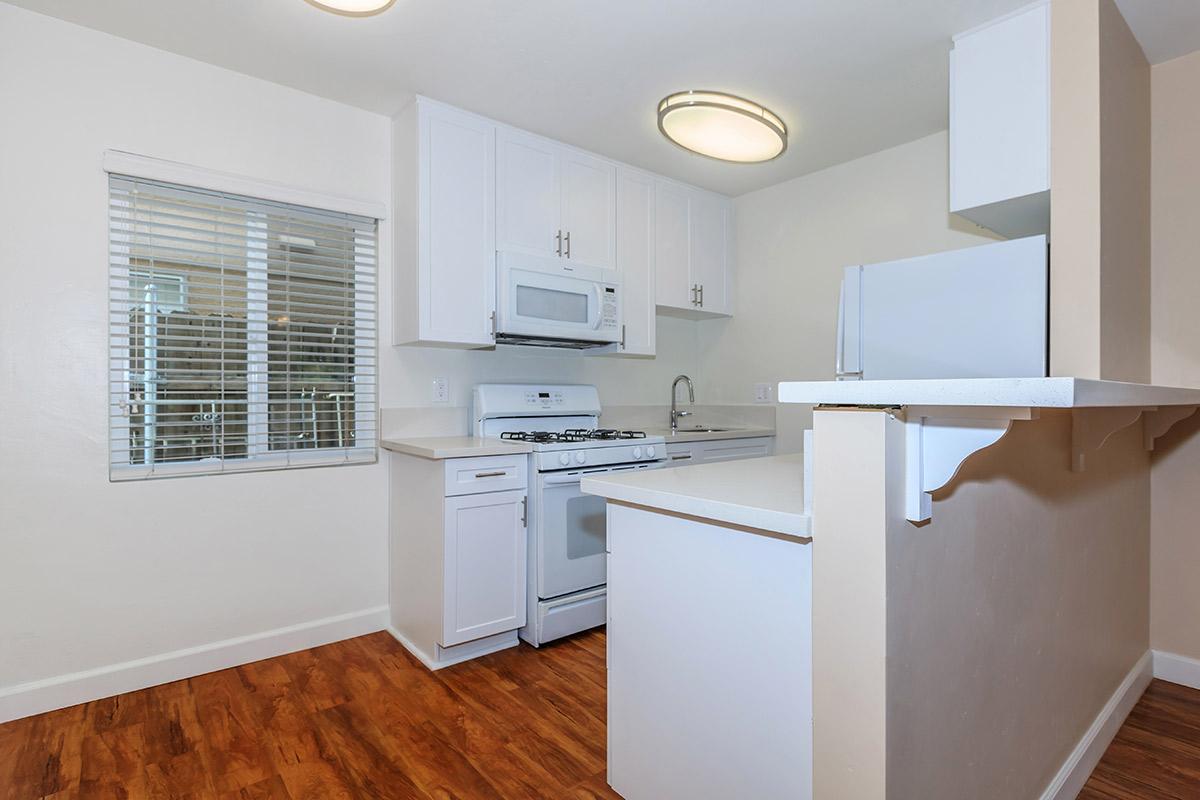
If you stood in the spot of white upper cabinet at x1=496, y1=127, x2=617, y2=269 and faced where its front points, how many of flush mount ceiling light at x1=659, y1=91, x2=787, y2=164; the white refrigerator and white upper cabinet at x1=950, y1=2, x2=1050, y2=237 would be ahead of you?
3

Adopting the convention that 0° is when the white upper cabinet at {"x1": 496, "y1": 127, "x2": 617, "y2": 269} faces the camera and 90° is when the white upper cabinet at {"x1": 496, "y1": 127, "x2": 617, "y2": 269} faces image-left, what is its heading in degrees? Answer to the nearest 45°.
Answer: approximately 315°

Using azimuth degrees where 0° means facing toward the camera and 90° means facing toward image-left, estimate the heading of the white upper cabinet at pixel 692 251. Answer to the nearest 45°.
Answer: approximately 315°

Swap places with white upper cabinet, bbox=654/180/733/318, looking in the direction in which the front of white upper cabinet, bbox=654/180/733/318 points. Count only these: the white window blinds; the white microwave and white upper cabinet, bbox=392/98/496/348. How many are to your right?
3

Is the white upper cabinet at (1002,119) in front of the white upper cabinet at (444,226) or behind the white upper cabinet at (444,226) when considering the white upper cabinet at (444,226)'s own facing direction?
in front

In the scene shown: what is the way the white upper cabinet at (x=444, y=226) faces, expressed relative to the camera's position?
facing the viewer and to the right of the viewer

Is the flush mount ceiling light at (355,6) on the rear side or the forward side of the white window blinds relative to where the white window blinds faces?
on the forward side

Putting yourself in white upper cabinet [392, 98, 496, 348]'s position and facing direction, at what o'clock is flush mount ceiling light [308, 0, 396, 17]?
The flush mount ceiling light is roughly at 2 o'clock from the white upper cabinet.
